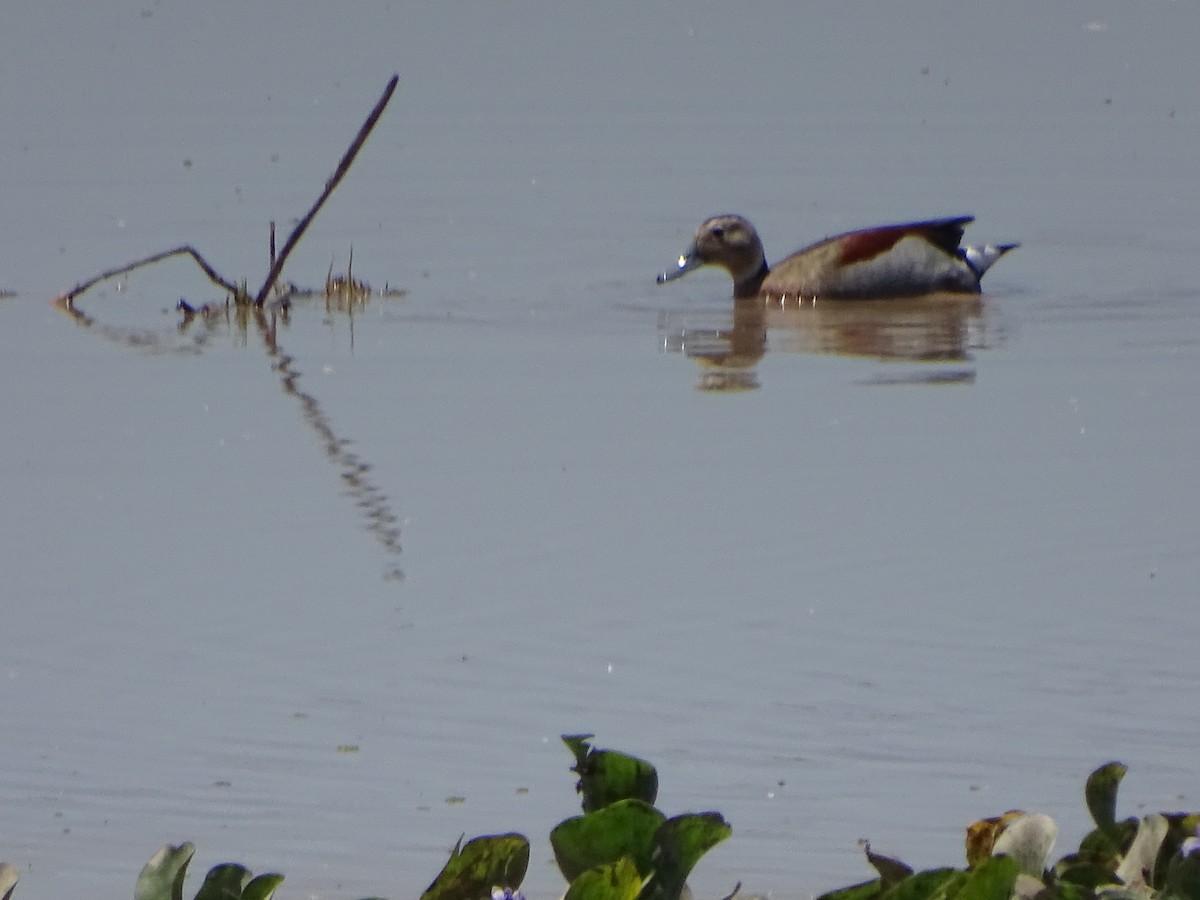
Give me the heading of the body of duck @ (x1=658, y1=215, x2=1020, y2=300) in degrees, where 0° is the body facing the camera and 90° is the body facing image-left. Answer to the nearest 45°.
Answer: approximately 90°

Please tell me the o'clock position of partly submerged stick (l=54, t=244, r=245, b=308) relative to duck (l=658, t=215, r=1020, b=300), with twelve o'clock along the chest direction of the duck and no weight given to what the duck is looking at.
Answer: The partly submerged stick is roughly at 11 o'clock from the duck.

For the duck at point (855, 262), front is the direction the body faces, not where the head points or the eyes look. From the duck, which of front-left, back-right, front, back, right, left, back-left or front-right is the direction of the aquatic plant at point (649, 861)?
left

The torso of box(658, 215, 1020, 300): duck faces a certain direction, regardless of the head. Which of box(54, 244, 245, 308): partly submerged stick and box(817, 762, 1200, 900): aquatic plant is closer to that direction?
the partly submerged stick

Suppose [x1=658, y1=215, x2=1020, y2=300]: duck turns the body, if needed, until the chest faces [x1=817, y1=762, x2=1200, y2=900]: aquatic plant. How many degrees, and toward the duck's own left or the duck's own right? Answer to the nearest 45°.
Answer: approximately 90° to the duck's own left

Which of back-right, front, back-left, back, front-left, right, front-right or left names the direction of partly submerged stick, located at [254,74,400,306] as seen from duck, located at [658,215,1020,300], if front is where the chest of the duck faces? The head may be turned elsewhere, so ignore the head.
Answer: front-left

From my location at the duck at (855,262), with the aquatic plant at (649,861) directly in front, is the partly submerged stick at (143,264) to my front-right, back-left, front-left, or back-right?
front-right
